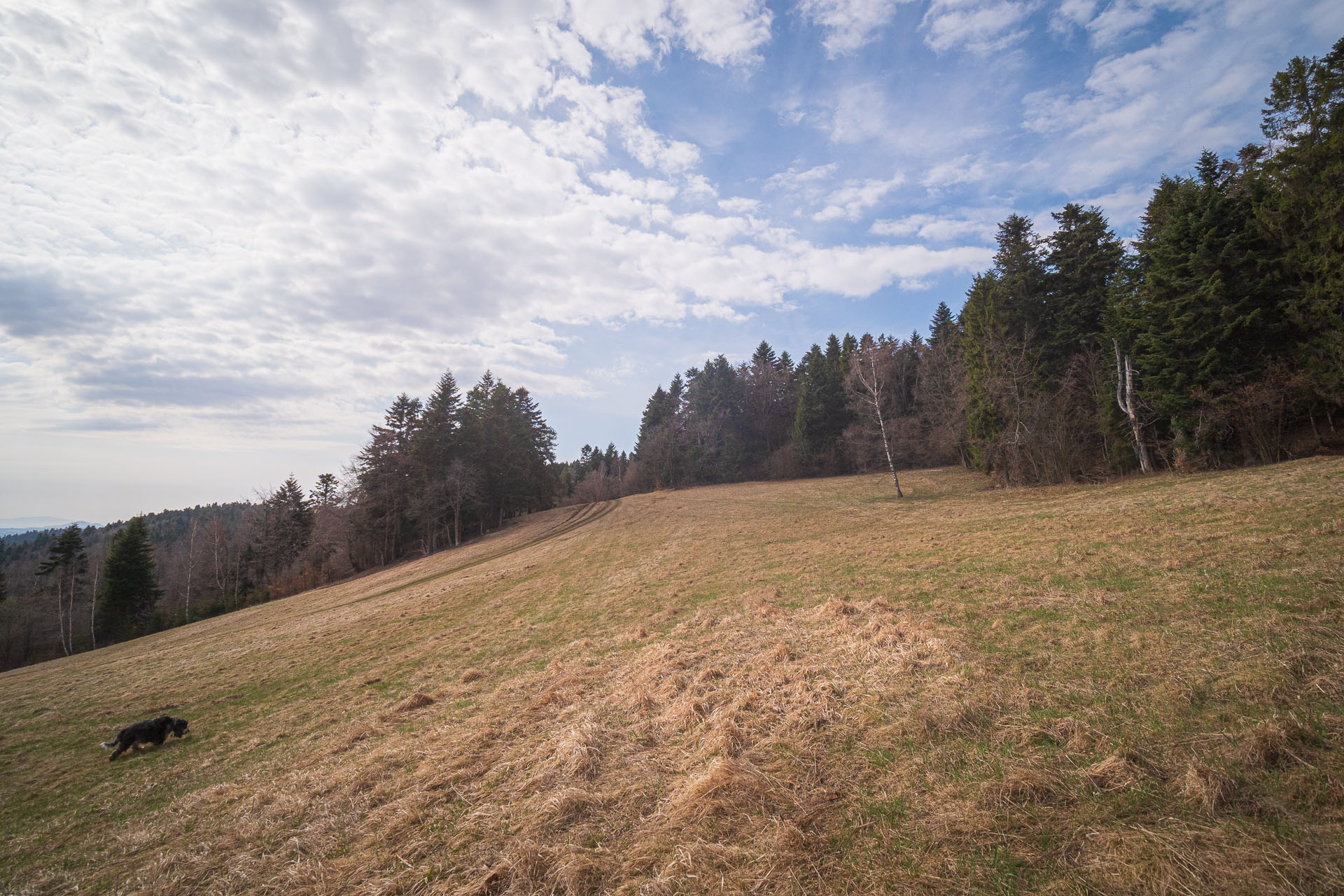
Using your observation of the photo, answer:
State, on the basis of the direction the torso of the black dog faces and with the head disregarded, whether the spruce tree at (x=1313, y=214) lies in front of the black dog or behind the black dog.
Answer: in front

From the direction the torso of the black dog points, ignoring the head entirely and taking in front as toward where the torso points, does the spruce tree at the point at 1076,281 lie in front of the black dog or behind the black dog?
in front

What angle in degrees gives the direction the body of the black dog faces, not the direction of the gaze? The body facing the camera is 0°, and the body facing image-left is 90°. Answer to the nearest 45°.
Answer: approximately 270°

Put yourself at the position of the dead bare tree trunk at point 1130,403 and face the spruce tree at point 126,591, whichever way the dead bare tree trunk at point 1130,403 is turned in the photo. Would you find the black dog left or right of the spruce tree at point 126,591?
left

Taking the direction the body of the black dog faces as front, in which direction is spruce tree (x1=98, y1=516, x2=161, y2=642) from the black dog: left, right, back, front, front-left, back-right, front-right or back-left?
left

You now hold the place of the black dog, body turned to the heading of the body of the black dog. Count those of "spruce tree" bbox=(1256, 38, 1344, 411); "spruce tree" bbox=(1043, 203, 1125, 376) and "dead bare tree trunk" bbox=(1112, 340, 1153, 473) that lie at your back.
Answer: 0
